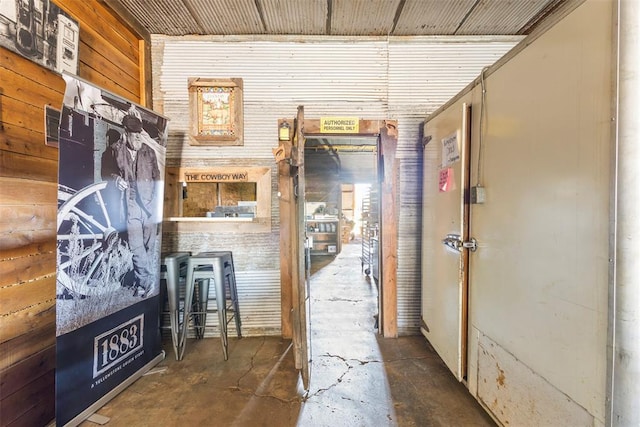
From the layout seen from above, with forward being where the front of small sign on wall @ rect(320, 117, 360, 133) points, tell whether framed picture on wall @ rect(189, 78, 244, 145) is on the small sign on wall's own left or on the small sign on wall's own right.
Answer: on the small sign on wall's own right

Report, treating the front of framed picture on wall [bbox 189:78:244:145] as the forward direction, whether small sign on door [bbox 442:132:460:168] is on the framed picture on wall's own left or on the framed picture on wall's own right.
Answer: on the framed picture on wall's own left

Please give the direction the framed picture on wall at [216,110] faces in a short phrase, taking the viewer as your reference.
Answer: facing the viewer

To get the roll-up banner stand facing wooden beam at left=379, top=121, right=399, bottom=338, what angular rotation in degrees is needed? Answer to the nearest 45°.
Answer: approximately 45° to its left

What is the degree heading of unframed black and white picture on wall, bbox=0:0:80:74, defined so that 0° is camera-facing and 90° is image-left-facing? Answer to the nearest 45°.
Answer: approximately 315°

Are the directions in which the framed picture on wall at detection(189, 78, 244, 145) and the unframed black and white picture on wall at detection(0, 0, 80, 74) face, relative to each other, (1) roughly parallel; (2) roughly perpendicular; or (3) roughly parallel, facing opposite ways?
roughly perpendicular

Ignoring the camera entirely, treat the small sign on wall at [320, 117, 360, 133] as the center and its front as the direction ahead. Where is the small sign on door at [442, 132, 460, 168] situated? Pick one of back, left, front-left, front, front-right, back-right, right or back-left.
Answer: front-left

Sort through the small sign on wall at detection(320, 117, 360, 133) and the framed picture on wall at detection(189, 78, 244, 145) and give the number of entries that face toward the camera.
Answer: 2

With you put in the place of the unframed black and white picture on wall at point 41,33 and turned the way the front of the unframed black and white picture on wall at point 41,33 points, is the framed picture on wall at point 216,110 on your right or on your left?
on your left

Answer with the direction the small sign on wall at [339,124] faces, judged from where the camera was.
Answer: facing the viewer

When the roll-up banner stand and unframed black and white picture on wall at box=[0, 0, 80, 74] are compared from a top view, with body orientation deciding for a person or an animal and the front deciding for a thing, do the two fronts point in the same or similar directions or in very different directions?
same or similar directions

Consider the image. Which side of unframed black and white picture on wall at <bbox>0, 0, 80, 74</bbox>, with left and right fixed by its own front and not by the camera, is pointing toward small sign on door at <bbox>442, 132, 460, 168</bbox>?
front

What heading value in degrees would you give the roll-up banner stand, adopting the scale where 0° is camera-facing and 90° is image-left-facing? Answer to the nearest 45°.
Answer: approximately 315°

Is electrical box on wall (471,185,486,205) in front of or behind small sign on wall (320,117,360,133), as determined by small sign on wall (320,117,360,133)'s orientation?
in front

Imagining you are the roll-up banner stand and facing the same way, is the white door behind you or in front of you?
in front
